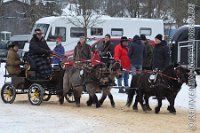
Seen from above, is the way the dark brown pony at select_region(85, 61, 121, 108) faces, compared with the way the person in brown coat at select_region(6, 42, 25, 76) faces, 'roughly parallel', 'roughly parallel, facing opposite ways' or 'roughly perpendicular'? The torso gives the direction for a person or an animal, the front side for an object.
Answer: roughly parallel

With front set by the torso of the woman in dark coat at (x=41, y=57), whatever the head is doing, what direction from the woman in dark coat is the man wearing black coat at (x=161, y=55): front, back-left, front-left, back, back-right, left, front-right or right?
front-left

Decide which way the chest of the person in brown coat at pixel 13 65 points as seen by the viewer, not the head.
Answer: to the viewer's right

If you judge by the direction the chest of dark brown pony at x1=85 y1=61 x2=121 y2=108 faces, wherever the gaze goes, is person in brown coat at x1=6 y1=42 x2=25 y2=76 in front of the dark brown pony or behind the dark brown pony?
behind

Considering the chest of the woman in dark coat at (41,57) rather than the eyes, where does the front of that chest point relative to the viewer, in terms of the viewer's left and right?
facing the viewer and to the right of the viewer

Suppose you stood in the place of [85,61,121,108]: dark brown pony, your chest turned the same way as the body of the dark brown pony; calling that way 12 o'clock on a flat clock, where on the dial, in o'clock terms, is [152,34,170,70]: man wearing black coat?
The man wearing black coat is roughly at 11 o'clock from the dark brown pony.

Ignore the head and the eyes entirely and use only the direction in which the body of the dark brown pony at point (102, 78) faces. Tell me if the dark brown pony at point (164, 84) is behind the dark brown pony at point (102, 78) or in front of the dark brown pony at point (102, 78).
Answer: in front

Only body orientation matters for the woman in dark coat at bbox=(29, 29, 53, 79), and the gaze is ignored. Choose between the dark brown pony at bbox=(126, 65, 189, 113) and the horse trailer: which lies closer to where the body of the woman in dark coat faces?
the dark brown pony

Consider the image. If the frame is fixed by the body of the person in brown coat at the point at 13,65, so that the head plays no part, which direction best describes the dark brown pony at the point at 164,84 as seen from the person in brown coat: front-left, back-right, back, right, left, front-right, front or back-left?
front-right

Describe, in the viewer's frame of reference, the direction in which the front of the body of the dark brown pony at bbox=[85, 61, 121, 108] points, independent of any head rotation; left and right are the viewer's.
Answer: facing to the right of the viewer

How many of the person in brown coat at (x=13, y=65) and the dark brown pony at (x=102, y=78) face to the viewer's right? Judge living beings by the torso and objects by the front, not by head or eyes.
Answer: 2

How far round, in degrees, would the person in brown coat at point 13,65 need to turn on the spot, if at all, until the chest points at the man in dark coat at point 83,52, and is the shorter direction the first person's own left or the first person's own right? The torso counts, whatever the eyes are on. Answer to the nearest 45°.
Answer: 0° — they already face them
